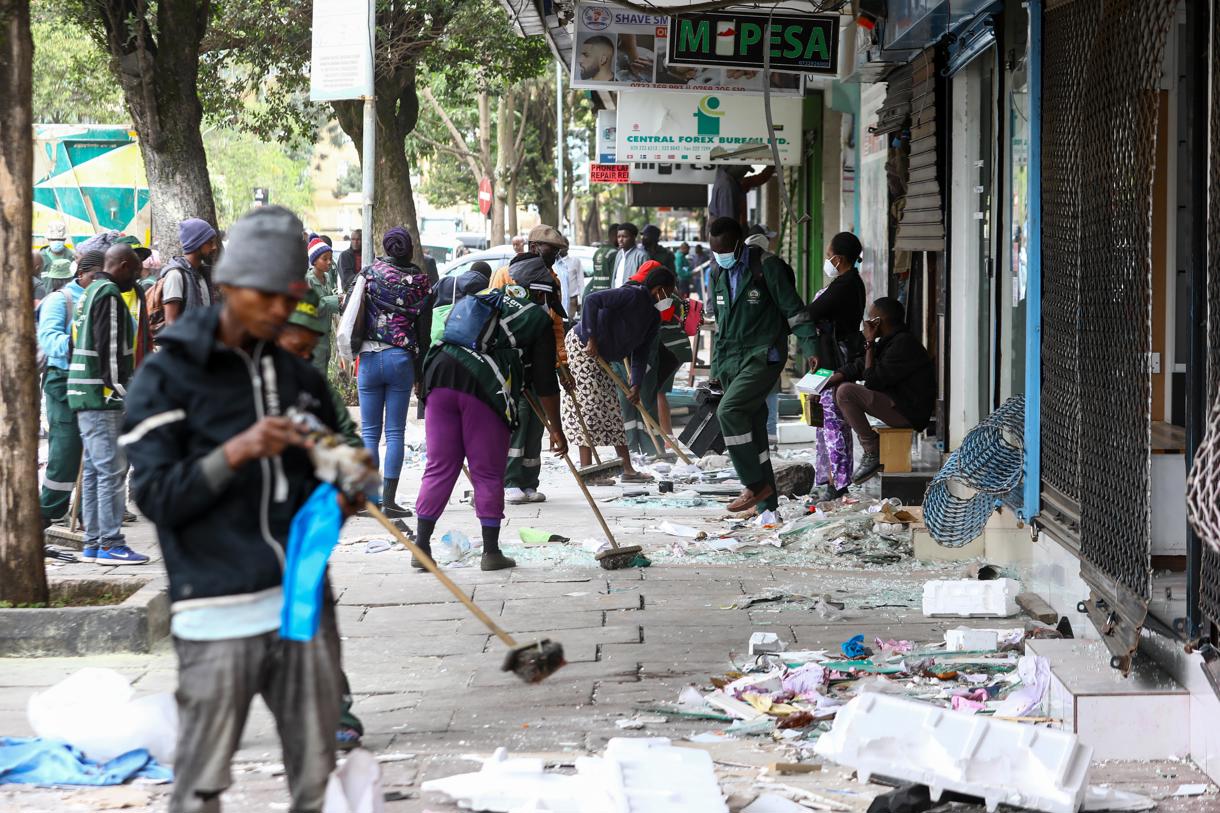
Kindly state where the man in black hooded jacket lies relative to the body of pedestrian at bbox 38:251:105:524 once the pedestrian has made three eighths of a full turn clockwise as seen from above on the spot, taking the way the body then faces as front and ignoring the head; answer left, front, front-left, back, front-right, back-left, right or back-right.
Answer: front-left

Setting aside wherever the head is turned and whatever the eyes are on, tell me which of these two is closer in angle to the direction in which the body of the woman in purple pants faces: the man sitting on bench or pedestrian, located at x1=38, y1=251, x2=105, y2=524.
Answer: the man sitting on bench

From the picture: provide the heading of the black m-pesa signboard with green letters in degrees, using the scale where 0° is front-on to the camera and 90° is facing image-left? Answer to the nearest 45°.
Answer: approximately 0°

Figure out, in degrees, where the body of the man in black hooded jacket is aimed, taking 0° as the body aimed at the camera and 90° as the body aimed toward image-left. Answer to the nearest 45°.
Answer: approximately 315°

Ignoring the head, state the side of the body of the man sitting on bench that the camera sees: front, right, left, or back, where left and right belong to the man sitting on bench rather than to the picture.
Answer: left

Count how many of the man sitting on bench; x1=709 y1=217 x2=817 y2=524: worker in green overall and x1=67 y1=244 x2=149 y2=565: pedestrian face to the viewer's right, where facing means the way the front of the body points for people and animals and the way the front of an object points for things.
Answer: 1

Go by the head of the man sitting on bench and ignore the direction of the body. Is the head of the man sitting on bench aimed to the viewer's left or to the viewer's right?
to the viewer's left

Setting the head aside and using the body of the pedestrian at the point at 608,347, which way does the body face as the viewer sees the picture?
to the viewer's right

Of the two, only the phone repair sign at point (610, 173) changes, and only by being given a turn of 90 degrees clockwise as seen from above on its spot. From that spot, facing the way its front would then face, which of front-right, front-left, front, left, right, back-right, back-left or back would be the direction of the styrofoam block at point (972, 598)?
left

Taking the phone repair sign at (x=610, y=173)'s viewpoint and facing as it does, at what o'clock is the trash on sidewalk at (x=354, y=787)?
The trash on sidewalk is roughly at 12 o'clock from the phone repair sign.

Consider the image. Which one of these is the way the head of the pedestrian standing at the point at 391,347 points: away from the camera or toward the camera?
away from the camera
